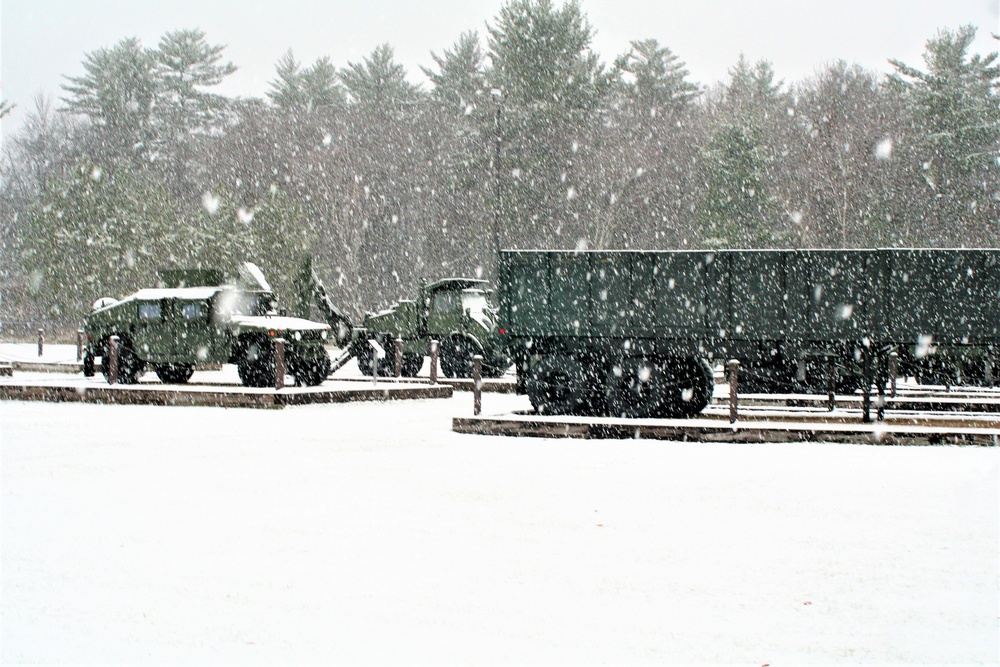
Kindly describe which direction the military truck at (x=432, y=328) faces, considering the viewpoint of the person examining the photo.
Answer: facing the viewer and to the right of the viewer

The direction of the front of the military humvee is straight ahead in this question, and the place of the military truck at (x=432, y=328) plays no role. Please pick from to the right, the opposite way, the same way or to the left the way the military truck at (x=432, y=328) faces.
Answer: the same way

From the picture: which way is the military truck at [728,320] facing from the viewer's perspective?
to the viewer's right

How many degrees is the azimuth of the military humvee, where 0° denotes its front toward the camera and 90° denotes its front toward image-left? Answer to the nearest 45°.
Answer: approximately 315°

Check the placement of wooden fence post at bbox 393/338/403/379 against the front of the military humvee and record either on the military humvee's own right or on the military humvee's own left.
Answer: on the military humvee's own left

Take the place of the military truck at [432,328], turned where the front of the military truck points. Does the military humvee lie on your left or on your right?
on your right

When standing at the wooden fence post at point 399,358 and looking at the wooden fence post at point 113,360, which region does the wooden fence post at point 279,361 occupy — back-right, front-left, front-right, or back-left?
front-left

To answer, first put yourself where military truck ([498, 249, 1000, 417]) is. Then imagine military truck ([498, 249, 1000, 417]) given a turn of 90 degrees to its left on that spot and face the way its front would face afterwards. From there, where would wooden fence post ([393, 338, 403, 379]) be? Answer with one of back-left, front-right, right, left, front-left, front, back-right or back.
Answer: front-left

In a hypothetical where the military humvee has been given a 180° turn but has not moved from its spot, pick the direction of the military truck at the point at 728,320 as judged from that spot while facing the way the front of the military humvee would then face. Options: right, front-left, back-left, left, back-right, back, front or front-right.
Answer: back

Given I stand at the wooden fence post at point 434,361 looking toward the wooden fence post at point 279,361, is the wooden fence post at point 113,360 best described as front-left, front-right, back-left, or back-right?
front-right

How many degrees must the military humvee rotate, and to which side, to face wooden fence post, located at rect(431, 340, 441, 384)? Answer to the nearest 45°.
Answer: approximately 45° to its left
